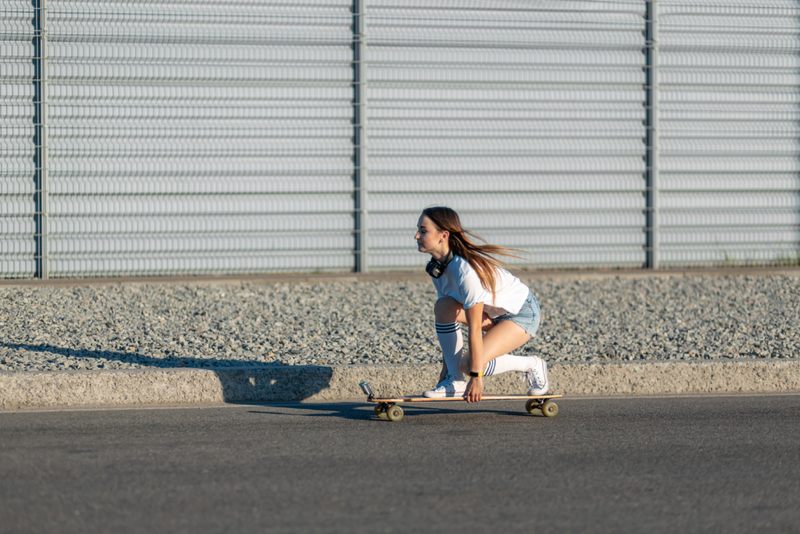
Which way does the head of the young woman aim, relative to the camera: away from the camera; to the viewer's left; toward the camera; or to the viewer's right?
to the viewer's left

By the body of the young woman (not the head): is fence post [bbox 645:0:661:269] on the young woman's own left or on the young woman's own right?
on the young woman's own right

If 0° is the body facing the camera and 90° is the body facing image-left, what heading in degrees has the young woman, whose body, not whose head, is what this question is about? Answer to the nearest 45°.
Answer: approximately 90°

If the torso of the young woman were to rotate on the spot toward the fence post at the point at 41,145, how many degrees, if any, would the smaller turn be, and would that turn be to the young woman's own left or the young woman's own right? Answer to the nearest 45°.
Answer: approximately 45° to the young woman's own right

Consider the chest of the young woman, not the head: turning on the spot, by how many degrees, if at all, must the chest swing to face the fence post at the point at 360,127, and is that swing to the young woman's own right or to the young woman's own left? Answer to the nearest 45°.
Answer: approximately 90° to the young woman's own right
